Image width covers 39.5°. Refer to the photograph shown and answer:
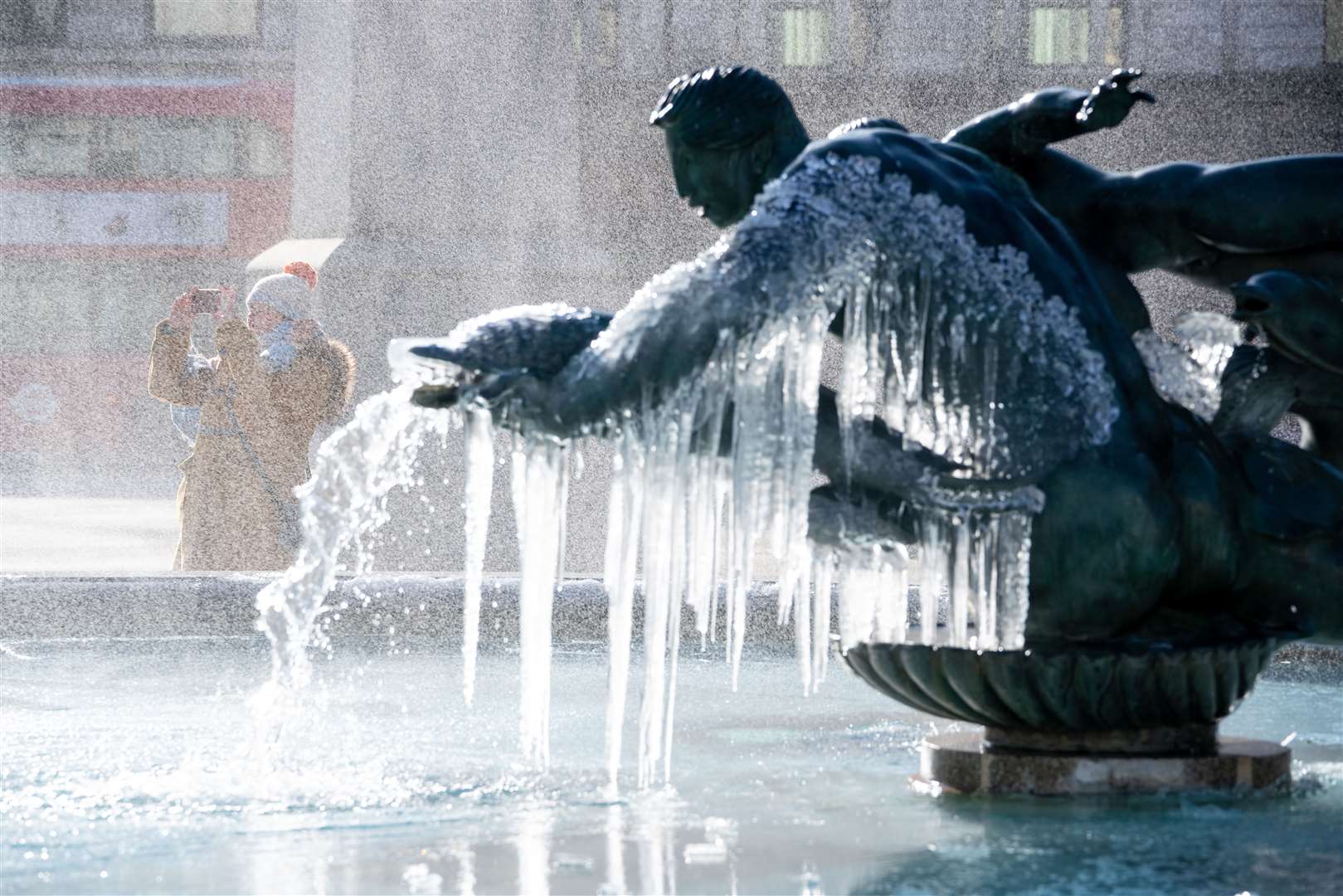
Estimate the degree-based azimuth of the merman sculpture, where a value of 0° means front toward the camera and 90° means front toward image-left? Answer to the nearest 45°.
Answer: approximately 90°

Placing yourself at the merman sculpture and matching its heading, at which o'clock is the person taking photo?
The person taking photo is roughly at 2 o'clock from the merman sculpture.
